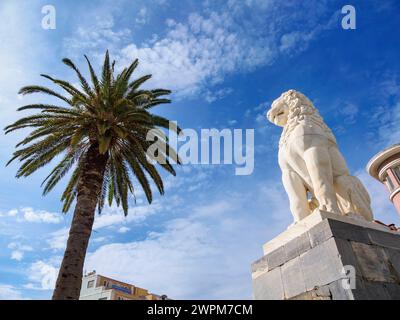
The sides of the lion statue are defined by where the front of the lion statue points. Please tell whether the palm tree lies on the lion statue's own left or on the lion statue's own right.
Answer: on the lion statue's own right

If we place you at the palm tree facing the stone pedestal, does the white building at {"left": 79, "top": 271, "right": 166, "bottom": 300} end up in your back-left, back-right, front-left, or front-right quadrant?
back-left

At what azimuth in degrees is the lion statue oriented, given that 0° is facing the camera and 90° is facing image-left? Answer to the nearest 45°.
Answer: approximately 45°

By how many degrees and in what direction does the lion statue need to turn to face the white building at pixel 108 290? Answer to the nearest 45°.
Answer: approximately 90° to its right
